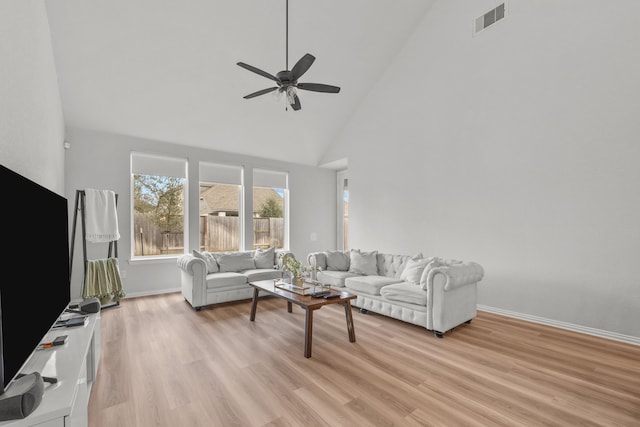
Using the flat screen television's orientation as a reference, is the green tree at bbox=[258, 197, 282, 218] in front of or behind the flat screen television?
in front

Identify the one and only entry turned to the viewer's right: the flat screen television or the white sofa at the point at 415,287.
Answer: the flat screen television

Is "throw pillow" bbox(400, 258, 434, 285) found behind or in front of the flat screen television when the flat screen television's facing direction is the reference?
in front

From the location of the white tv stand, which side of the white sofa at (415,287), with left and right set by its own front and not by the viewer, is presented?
front

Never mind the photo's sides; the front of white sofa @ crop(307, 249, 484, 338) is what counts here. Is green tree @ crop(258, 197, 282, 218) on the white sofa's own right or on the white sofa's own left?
on the white sofa's own right

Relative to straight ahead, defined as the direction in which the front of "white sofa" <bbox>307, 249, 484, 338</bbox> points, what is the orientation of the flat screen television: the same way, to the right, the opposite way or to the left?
the opposite way

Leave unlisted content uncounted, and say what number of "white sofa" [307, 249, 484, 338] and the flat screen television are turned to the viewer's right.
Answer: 1

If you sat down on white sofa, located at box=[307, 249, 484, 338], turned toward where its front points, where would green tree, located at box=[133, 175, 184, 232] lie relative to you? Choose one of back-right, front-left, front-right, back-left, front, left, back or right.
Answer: front-right

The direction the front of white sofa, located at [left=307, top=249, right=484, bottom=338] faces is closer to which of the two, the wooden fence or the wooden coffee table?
the wooden coffee table

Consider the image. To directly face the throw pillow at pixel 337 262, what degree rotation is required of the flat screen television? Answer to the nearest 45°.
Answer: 0° — it already faces it

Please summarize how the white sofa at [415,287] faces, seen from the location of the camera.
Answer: facing the viewer and to the left of the viewer

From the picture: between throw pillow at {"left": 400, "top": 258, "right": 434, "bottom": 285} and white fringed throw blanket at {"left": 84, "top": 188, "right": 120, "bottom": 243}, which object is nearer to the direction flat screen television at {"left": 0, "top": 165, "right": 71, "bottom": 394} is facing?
the throw pillow

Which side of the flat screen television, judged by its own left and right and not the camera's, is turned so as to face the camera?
right
